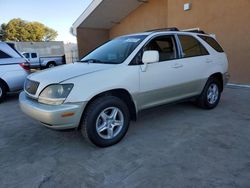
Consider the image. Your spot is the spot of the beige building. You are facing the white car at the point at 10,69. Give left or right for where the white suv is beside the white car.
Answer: left

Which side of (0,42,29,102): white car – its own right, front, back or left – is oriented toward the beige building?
back

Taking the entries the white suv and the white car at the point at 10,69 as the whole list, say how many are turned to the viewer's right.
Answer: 0

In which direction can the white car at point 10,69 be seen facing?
to the viewer's left

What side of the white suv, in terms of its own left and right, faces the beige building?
back

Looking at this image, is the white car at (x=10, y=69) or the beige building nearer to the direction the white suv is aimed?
the white car

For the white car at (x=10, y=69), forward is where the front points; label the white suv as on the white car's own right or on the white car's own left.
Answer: on the white car's own left

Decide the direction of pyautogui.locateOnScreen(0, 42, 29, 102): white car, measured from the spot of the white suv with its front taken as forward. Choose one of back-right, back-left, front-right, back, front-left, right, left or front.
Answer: right
